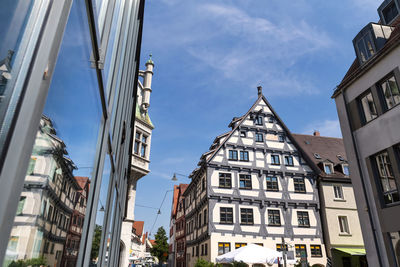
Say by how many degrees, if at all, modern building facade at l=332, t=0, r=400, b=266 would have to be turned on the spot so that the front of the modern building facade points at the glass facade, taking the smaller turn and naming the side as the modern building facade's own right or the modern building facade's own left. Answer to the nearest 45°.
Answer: approximately 45° to the modern building facade's own left

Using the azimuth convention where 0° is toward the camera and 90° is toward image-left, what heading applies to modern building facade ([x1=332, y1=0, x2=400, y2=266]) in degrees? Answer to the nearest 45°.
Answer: approximately 45°

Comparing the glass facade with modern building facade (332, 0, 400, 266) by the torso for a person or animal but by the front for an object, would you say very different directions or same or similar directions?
very different directions

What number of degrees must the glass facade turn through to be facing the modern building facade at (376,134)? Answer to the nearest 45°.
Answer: approximately 45° to its left

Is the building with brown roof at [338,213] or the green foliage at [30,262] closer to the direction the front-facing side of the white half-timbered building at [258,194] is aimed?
the green foliage

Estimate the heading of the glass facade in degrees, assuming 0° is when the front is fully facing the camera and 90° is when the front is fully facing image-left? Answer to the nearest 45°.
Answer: approximately 270°

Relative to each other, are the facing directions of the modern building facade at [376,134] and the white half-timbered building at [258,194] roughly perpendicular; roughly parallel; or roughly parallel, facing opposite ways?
roughly perpendicular

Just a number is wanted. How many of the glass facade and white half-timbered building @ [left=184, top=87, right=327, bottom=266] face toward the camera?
1

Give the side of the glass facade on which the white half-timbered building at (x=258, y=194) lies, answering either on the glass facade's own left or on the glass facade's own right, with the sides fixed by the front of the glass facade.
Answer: on the glass facade's own left

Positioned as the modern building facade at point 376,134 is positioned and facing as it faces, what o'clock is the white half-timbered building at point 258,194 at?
The white half-timbered building is roughly at 3 o'clock from the modern building facade.
